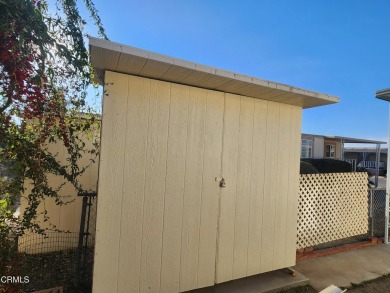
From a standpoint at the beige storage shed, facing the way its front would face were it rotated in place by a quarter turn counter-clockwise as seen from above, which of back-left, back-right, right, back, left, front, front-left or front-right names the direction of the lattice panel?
front
